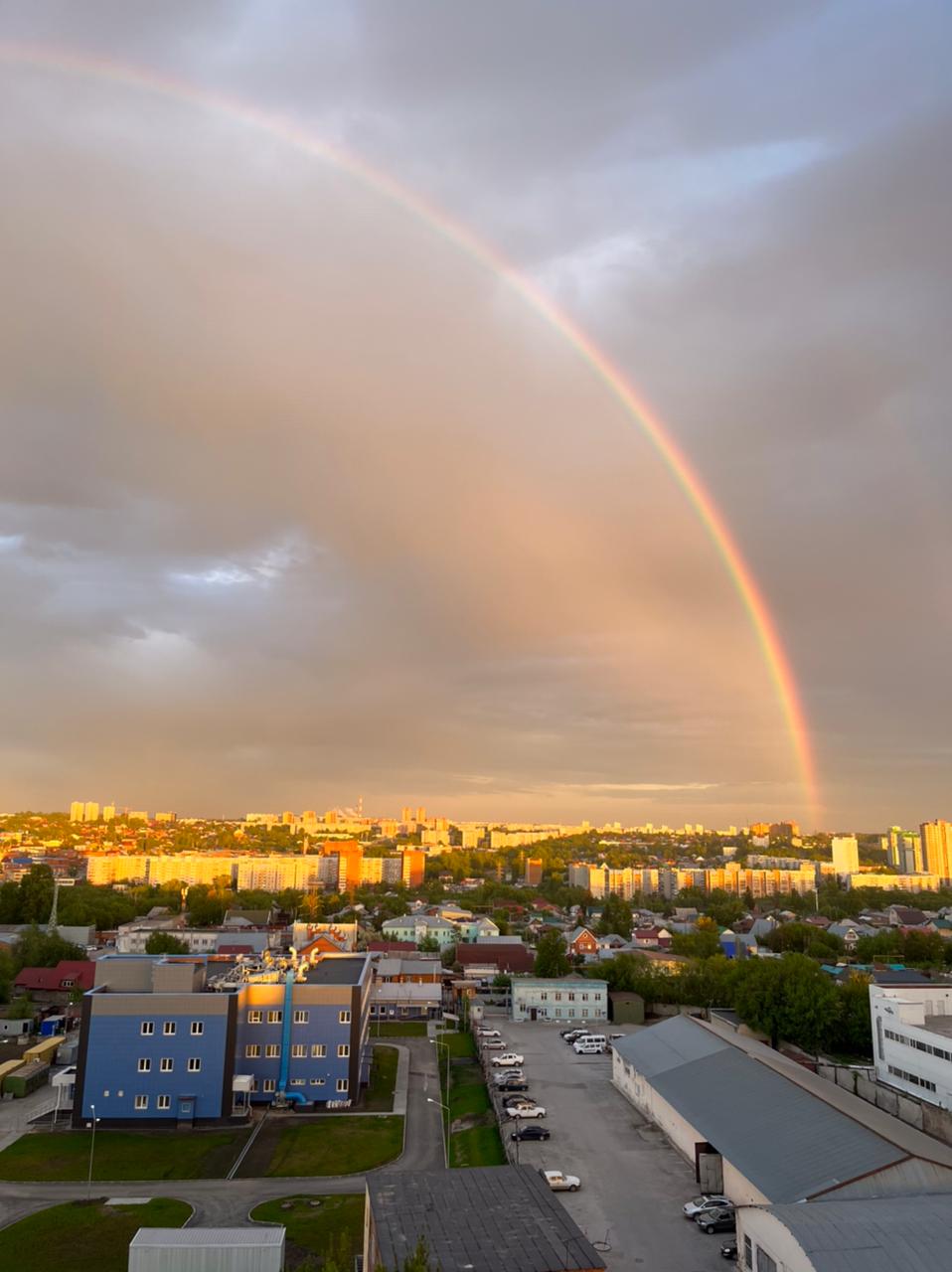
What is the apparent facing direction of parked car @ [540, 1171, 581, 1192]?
to the viewer's right

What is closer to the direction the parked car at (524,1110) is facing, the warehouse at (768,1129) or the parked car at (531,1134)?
the warehouse

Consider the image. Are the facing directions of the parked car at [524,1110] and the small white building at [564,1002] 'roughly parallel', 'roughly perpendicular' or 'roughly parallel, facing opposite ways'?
roughly perpendicular

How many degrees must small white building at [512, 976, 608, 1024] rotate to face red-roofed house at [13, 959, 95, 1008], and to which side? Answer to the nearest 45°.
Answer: approximately 90° to its right

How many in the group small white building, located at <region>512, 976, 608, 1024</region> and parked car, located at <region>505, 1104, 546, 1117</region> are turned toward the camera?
1

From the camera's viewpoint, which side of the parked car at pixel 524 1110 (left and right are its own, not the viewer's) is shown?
right

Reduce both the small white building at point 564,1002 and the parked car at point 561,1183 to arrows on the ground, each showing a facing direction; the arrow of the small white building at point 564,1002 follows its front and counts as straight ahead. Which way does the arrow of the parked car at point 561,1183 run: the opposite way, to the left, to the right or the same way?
to the left

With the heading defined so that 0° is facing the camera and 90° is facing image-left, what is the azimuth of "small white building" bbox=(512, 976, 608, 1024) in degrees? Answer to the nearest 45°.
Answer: approximately 0°
